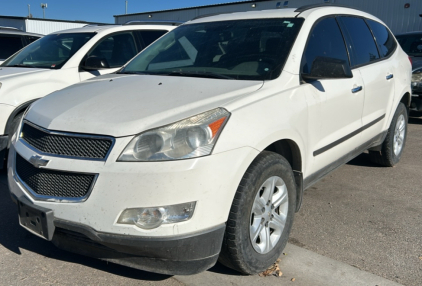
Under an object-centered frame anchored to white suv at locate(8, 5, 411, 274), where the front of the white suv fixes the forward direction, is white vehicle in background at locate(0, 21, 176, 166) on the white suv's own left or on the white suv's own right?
on the white suv's own right

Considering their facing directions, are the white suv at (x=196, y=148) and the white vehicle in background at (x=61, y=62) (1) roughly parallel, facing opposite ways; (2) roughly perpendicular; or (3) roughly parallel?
roughly parallel

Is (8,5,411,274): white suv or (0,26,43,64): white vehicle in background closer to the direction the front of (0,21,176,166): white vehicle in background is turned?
the white suv

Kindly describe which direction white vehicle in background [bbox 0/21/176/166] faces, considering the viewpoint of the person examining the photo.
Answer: facing the viewer and to the left of the viewer

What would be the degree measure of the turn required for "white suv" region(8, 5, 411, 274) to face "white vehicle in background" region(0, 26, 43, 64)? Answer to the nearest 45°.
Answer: approximately 90° to its right

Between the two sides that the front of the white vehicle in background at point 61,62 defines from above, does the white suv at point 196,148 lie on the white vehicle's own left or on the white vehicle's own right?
on the white vehicle's own left

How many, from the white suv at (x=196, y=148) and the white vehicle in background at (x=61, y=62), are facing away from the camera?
0

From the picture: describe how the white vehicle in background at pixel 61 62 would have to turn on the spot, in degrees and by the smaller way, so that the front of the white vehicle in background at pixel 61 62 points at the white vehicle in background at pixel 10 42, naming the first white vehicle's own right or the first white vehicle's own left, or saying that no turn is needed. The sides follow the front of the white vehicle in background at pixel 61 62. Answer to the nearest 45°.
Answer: approximately 135° to the first white vehicle's own right
